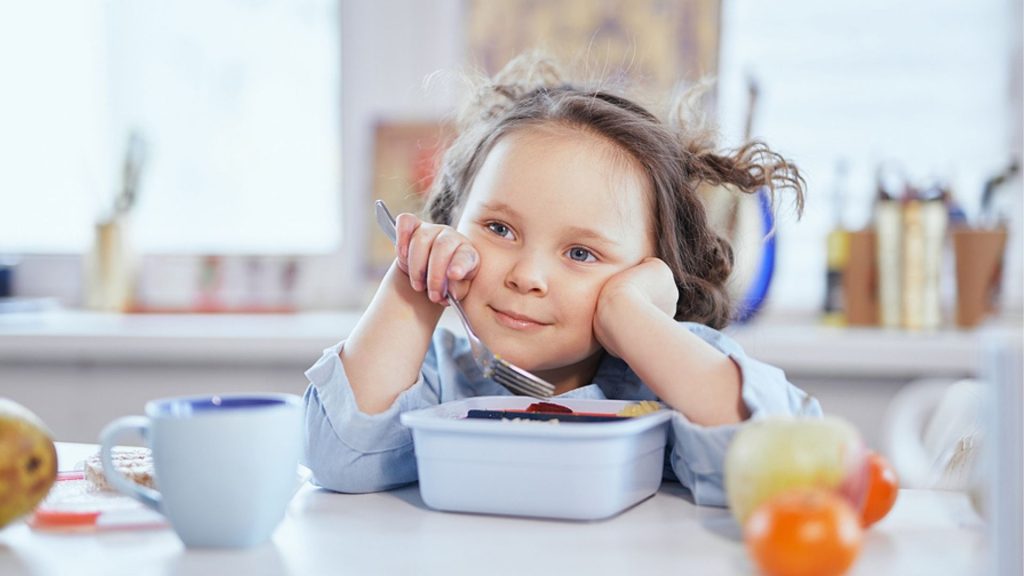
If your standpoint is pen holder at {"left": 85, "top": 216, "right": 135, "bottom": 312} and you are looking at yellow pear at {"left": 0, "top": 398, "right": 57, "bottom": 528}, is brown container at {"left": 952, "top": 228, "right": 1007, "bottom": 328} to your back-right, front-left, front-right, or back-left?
front-left

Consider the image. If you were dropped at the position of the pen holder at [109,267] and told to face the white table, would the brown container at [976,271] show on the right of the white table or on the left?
left

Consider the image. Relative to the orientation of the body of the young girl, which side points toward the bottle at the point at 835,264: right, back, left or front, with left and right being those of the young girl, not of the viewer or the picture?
back

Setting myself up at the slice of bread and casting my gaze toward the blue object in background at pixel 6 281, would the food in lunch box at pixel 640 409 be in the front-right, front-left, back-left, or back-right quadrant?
back-right

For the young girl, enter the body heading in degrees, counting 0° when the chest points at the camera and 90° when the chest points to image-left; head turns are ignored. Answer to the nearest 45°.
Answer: approximately 0°

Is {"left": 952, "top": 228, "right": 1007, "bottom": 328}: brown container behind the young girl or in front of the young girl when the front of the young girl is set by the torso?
behind
